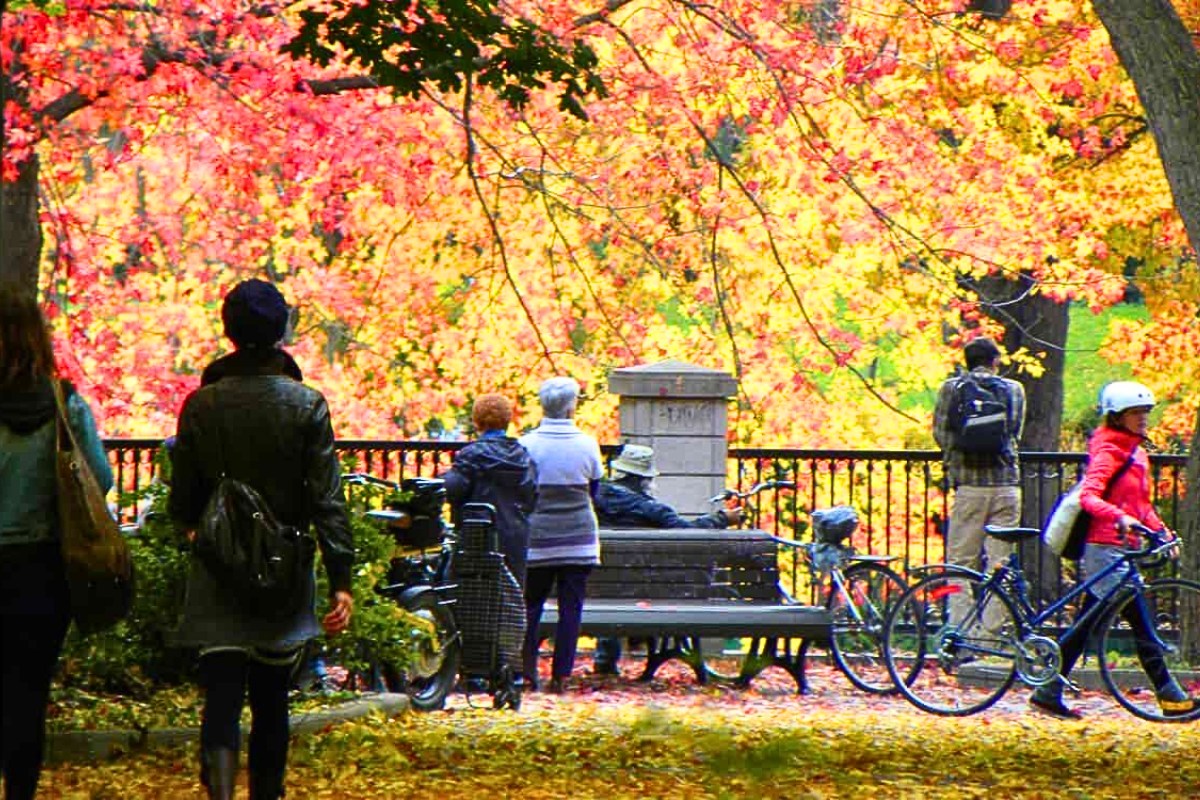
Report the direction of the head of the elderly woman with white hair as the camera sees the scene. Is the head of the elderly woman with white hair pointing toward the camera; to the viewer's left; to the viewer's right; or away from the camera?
away from the camera

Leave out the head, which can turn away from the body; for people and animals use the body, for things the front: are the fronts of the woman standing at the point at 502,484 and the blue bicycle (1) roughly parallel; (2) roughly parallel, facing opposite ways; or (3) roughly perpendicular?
roughly perpendicular

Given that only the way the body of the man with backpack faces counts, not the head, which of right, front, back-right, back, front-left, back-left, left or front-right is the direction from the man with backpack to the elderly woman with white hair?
back-left

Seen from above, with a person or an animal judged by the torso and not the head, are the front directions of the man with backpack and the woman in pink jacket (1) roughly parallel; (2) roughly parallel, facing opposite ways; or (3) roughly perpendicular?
roughly perpendicular

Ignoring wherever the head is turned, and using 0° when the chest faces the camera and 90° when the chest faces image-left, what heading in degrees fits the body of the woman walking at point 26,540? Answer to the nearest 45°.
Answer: approximately 180°

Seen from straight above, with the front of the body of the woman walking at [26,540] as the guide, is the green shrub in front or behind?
in front

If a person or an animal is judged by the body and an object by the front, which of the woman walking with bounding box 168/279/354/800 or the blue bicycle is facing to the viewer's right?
the blue bicycle

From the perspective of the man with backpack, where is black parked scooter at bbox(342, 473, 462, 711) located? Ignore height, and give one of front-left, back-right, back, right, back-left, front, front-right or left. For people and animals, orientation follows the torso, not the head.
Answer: back-left

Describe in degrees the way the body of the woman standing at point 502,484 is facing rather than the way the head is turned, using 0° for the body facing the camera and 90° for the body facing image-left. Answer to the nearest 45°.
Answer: approximately 180°

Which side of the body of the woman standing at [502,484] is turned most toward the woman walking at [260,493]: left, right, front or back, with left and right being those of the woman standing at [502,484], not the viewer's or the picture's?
back

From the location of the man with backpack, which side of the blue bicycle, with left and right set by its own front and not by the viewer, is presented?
left

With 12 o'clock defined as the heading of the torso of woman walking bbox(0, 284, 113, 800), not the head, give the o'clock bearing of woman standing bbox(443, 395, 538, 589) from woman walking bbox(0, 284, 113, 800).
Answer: woman standing bbox(443, 395, 538, 589) is roughly at 1 o'clock from woman walking bbox(0, 284, 113, 800).

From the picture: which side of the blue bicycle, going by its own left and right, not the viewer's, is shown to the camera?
right
